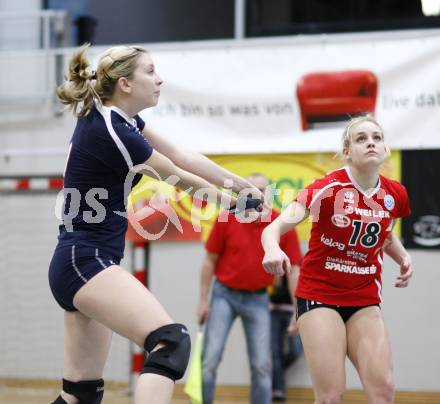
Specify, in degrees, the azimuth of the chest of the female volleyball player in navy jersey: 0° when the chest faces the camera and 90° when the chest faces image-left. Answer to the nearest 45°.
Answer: approximately 270°

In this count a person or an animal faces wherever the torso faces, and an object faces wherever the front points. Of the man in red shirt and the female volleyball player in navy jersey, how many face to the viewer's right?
1

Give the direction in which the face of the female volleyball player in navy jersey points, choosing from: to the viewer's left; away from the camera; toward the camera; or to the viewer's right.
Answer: to the viewer's right

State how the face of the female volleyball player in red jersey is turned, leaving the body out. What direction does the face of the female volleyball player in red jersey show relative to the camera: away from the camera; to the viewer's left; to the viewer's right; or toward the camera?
toward the camera

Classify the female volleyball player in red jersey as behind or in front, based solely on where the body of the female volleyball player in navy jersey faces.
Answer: in front

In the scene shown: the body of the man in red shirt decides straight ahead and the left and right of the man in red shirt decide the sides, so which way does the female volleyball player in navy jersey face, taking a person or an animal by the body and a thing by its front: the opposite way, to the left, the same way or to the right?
to the left

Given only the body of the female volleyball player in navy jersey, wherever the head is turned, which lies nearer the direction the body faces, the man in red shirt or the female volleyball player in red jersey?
the female volleyball player in red jersey

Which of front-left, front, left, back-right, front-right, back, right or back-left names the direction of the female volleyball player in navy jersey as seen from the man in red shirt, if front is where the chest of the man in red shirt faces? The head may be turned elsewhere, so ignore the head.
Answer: front

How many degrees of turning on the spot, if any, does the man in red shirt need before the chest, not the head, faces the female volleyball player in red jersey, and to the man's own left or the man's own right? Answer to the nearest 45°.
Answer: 0° — they already face them

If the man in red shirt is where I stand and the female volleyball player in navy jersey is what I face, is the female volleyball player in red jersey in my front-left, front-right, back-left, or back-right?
front-left

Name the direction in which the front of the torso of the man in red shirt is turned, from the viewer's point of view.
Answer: toward the camera

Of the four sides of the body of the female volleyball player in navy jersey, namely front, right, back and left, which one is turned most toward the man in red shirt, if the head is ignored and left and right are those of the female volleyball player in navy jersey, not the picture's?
left

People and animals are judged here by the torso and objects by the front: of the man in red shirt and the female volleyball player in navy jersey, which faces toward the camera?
the man in red shirt
